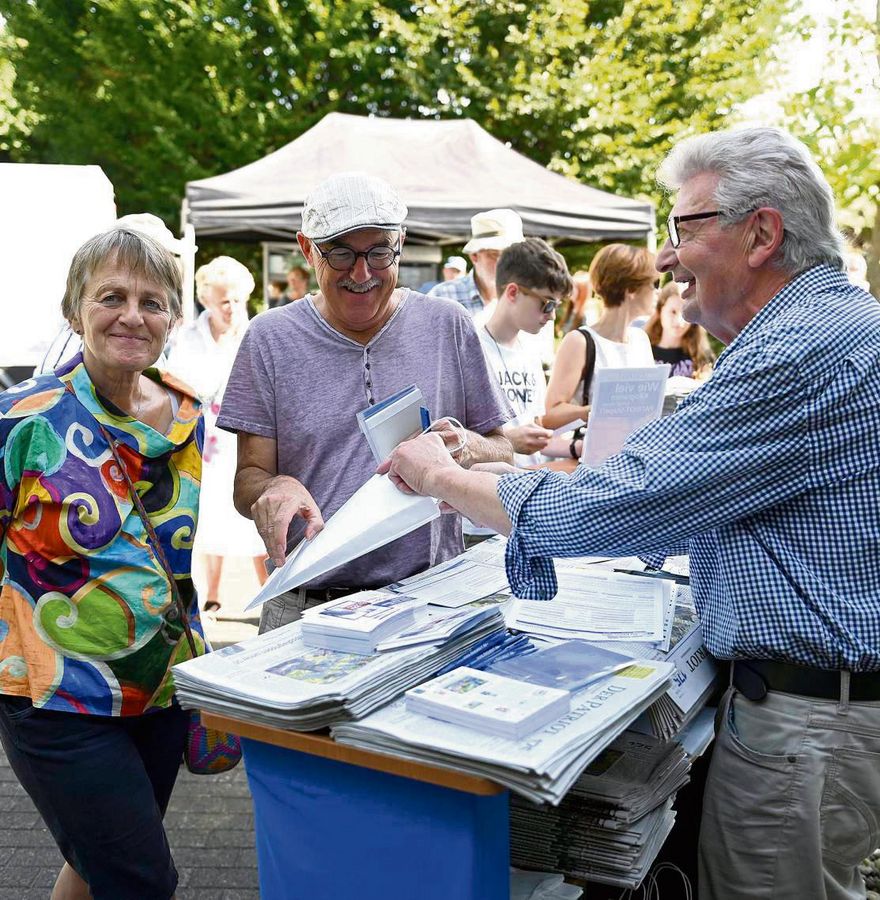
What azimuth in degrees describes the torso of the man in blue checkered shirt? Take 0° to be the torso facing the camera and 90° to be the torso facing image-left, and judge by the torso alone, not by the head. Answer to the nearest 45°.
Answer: approximately 90°

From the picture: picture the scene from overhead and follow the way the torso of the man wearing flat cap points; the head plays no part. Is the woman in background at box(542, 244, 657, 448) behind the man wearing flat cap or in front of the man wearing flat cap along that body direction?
behind

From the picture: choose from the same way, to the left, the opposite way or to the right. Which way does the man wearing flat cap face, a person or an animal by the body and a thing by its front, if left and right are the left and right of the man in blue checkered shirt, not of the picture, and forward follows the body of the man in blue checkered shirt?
to the left

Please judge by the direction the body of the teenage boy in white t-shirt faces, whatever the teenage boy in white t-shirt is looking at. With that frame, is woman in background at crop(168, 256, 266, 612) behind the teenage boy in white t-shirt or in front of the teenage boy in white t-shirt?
behind

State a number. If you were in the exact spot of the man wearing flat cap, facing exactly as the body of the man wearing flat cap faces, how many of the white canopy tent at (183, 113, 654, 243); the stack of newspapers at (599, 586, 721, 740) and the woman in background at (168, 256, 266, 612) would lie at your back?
2

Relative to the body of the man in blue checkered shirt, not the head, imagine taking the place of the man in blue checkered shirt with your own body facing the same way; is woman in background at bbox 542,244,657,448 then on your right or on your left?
on your right

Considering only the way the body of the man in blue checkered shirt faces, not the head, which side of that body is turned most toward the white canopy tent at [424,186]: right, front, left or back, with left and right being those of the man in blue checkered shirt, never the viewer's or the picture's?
right

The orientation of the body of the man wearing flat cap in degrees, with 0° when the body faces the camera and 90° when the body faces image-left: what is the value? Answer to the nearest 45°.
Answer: approximately 0°

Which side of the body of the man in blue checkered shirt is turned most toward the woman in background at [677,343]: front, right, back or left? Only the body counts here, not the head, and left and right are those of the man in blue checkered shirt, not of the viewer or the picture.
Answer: right
